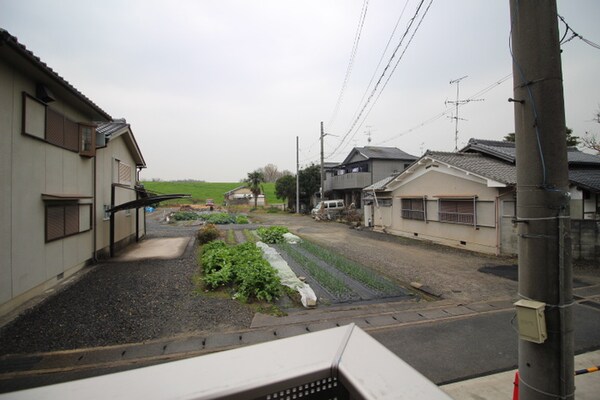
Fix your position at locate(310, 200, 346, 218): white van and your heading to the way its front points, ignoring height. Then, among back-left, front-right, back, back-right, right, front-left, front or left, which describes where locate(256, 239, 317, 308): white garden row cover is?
front-left

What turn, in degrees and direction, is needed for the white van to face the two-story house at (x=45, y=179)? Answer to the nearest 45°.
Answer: approximately 45° to its left

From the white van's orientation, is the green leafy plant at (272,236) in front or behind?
in front

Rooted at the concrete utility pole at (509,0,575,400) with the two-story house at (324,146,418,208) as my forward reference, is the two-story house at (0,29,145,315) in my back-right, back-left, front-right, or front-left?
front-left

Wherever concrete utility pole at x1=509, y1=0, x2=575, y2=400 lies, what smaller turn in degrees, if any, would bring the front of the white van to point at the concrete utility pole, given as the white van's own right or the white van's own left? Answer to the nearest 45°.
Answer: approximately 45° to the white van's own left

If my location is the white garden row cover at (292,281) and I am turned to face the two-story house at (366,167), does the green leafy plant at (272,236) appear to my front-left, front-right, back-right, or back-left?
front-left

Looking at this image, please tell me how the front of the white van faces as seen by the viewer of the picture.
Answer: facing the viewer and to the left of the viewer
